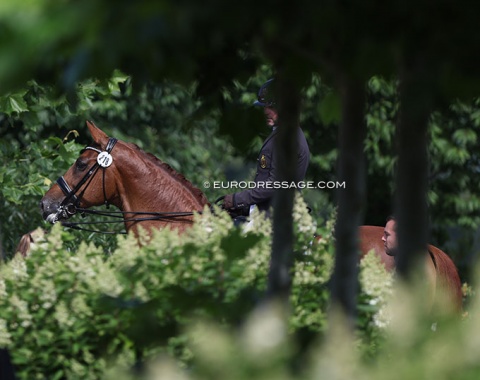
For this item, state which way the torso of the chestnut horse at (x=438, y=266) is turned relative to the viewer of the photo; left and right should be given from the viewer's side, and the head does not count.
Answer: facing to the left of the viewer

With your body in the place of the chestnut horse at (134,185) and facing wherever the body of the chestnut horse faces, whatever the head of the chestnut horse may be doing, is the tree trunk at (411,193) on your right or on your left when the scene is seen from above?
on your left

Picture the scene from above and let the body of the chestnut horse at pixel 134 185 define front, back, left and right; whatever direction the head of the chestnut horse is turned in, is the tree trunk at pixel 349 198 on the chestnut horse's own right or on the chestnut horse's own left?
on the chestnut horse's own left

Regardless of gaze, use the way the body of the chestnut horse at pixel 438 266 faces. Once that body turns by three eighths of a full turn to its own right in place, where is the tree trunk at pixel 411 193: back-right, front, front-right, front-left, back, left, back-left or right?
back-right

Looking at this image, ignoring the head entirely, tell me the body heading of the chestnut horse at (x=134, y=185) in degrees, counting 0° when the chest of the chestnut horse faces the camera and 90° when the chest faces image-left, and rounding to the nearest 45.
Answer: approximately 90°

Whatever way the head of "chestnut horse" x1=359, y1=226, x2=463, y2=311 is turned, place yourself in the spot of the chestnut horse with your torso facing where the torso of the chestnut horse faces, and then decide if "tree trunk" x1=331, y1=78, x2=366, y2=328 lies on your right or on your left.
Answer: on your left
